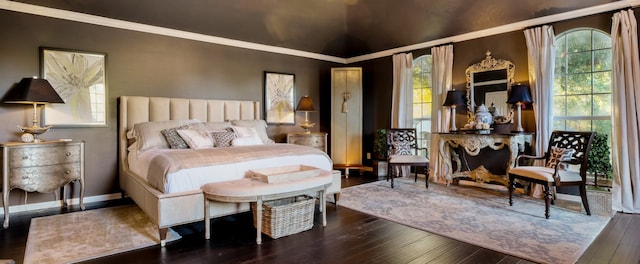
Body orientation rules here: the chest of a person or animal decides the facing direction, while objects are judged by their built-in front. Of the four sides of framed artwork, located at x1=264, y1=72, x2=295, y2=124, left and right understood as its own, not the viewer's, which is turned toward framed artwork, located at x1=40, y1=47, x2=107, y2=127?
right

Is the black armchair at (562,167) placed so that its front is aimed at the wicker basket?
yes

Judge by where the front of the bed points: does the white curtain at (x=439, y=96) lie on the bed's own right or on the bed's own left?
on the bed's own left

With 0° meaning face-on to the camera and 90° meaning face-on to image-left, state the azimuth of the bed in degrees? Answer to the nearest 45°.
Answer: approximately 315°

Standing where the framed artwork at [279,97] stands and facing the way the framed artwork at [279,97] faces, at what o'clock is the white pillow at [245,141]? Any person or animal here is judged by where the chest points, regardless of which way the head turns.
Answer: The white pillow is roughly at 2 o'clock from the framed artwork.
